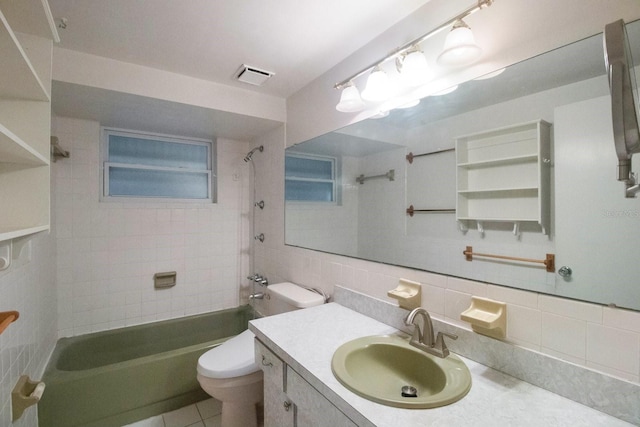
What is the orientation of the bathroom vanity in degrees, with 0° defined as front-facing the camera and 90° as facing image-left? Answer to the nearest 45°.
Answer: approximately 45°

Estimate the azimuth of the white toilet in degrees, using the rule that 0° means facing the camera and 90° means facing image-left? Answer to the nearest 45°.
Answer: approximately 45°

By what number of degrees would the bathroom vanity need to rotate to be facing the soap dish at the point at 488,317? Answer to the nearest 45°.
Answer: approximately 180°

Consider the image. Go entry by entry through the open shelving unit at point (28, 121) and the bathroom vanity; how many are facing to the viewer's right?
1

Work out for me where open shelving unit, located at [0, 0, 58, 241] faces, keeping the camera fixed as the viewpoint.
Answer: facing to the right of the viewer

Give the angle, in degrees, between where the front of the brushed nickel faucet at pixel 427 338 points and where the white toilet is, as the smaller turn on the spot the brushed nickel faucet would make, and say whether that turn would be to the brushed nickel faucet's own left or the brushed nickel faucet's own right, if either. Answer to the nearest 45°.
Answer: approximately 45° to the brushed nickel faucet's own right

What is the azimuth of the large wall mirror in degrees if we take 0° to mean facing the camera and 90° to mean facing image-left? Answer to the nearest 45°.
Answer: approximately 45°
